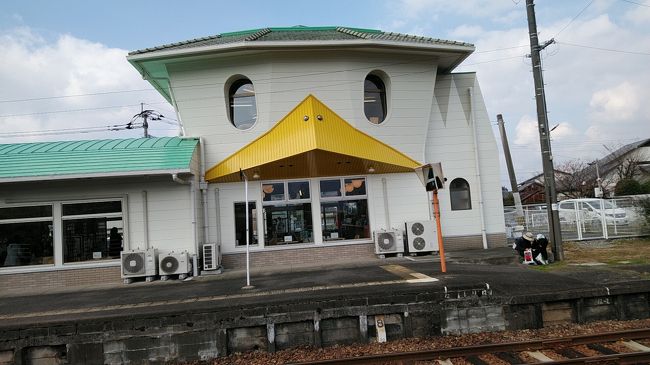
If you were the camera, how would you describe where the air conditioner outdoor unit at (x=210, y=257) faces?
facing the viewer and to the right of the viewer

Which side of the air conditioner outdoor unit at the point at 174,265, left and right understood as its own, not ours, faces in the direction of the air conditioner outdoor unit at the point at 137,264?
right

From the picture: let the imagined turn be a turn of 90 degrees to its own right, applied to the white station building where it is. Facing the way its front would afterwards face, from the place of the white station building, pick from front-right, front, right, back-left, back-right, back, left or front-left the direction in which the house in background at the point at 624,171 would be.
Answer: back-right

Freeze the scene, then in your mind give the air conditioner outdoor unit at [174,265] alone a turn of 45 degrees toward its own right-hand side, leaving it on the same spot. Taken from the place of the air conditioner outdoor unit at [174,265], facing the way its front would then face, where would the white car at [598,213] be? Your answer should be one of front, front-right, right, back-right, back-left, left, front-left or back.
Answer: back-left

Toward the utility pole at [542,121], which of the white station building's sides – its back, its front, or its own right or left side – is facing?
left

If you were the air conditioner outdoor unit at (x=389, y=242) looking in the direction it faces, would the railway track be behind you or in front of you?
in front

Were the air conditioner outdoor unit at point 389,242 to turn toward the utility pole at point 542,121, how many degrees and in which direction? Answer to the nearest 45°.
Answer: approximately 90° to its left

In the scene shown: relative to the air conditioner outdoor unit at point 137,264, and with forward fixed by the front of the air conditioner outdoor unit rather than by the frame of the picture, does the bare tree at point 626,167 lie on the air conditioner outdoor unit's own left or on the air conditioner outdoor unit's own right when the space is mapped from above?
on the air conditioner outdoor unit's own left

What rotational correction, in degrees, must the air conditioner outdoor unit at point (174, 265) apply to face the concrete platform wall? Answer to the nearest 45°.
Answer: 0° — it already faces it

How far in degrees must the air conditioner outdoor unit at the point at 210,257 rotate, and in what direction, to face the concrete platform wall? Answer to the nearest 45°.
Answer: approximately 45° to its right

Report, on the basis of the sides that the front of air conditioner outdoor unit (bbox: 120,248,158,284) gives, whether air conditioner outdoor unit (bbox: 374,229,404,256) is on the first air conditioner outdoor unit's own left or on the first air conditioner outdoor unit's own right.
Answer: on the first air conditioner outdoor unit's own left

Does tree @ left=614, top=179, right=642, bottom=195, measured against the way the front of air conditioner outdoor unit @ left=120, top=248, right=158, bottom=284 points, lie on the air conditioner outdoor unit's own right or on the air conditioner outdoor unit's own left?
on the air conditioner outdoor unit's own left
